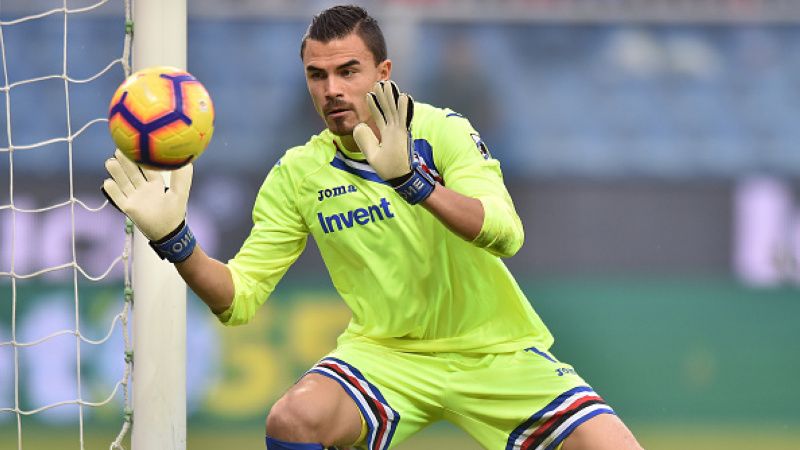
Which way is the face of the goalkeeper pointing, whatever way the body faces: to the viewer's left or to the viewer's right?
to the viewer's left

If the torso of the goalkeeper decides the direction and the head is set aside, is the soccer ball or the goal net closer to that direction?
the soccer ball

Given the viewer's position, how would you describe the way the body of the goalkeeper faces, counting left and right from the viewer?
facing the viewer and to the left of the viewer

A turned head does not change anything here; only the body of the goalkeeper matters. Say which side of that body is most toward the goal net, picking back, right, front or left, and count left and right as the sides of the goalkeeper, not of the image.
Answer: right

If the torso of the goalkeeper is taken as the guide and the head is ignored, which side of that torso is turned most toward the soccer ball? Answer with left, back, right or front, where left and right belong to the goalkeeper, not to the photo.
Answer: right
